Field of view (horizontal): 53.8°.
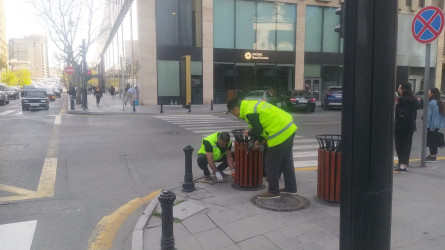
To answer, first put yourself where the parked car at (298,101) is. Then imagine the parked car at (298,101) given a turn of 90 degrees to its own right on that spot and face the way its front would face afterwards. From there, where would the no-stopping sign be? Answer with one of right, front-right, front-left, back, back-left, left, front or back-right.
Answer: back-right

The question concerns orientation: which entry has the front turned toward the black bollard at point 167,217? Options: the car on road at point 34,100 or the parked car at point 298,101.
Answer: the car on road at point 34,100

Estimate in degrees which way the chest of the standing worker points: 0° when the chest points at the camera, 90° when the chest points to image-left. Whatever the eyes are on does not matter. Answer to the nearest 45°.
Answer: approximately 90°

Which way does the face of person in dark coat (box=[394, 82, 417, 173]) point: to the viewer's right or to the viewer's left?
to the viewer's left

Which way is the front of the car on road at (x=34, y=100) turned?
toward the camera

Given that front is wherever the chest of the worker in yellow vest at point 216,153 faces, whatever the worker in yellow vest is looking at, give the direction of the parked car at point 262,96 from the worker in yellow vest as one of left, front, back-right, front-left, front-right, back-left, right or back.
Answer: back-left

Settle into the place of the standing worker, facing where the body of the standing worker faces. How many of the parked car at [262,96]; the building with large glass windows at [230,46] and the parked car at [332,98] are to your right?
3

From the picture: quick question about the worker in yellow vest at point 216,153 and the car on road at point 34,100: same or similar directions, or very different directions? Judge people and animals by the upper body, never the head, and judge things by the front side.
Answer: same or similar directions

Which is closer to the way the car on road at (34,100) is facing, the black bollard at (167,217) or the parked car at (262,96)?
the black bollard

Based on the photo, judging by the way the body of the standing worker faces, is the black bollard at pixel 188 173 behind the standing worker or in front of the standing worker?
in front

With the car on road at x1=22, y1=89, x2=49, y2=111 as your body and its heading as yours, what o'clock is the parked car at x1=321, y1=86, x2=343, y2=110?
the parked car at x1=321, y1=86, x2=343, y2=110 is roughly at 10 o'clock from the car on road at x1=22, y1=89, x2=49, y2=111.
